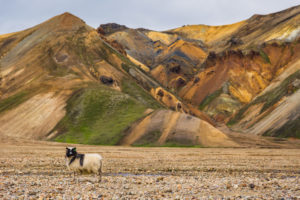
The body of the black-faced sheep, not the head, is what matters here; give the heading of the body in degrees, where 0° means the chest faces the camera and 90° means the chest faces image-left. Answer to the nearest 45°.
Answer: approximately 90°
